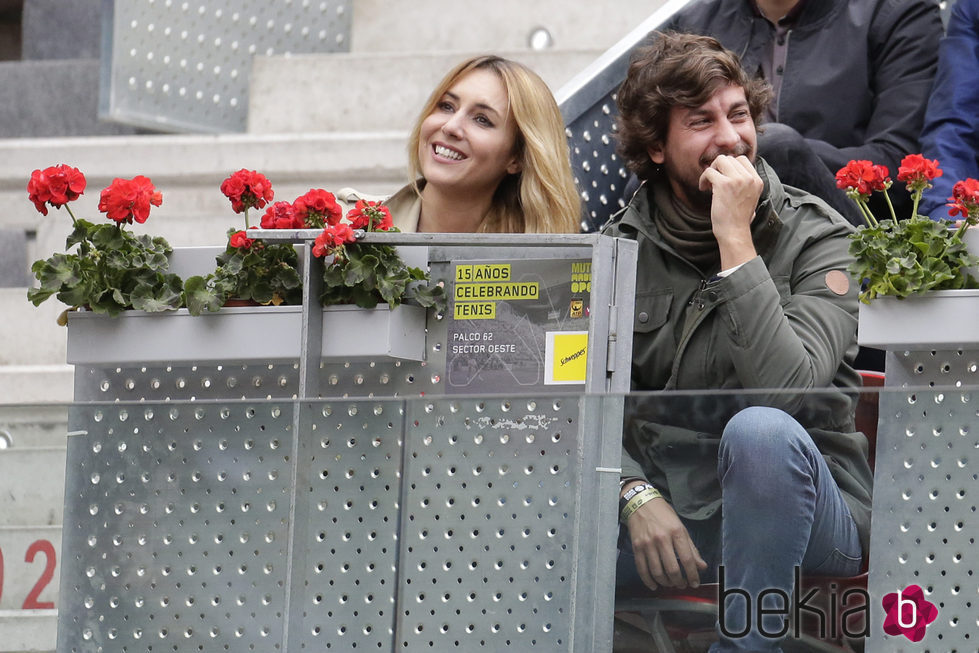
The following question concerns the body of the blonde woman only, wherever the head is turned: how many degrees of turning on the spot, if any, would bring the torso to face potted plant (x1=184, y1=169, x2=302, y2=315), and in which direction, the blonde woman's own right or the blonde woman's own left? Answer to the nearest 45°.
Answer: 0° — they already face it

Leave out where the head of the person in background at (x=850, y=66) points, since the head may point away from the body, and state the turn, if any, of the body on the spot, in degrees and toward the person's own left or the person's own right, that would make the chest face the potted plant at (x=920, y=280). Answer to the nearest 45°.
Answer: approximately 45° to the person's own left

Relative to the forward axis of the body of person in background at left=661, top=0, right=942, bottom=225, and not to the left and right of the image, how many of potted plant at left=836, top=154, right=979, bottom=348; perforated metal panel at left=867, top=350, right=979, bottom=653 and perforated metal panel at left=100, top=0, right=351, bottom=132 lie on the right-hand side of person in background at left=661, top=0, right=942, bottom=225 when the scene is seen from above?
1

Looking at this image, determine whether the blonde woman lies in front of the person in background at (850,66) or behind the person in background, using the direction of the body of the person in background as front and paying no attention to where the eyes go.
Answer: in front

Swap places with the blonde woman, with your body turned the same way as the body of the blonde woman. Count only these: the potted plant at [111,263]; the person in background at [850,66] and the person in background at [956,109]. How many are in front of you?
1

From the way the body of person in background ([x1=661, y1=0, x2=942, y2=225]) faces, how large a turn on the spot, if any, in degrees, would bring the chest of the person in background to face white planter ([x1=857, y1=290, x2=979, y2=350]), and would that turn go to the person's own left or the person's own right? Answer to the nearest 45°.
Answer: approximately 45° to the person's own left

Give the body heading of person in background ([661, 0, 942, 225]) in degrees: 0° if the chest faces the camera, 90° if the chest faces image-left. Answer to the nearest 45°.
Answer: approximately 45°

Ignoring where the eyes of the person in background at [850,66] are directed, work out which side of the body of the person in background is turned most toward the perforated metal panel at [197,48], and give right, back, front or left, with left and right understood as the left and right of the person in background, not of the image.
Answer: right

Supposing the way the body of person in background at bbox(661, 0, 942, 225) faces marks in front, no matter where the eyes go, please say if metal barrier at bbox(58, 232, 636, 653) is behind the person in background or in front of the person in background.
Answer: in front

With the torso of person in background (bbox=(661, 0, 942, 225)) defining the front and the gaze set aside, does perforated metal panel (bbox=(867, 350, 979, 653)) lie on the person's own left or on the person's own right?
on the person's own left

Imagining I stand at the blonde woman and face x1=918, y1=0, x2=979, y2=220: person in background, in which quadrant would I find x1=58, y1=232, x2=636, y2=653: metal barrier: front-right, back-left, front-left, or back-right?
back-right

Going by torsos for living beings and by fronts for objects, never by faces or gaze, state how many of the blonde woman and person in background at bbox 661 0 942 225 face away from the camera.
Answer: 0

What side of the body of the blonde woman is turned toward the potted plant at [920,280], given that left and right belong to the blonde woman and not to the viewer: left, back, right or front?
left

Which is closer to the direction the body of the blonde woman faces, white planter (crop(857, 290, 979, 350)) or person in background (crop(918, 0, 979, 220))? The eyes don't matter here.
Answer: the white planter

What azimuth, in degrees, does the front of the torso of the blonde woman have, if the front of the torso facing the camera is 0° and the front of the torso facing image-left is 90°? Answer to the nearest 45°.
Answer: approximately 45°
